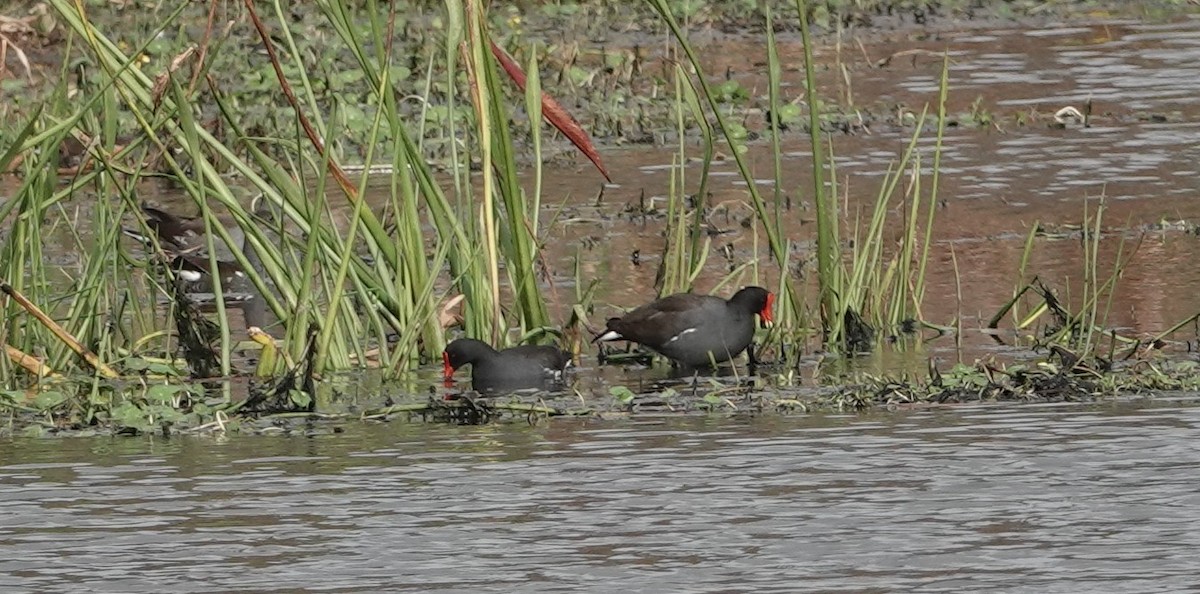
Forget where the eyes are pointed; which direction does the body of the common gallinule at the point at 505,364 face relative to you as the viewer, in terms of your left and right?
facing to the left of the viewer

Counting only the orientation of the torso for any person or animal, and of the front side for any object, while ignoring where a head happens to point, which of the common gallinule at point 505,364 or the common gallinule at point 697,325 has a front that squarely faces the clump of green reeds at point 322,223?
the common gallinule at point 505,364

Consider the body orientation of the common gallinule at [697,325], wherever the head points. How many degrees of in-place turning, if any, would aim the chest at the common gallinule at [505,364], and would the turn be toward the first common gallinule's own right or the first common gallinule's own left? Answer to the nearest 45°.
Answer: approximately 135° to the first common gallinule's own right

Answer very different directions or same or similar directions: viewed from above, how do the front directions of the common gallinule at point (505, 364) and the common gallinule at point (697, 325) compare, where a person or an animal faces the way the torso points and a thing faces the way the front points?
very different directions

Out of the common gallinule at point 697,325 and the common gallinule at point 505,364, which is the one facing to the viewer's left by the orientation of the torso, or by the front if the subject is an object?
the common gallinule at point 505,364

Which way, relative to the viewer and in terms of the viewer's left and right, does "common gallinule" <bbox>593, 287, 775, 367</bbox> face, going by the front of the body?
facing to the right of the viewer

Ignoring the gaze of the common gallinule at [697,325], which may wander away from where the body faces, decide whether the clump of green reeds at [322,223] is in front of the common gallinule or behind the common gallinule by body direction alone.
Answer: behind

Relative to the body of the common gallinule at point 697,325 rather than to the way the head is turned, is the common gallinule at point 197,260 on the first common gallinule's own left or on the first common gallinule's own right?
on the first common gallinule's own left
